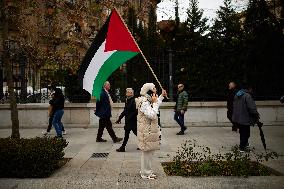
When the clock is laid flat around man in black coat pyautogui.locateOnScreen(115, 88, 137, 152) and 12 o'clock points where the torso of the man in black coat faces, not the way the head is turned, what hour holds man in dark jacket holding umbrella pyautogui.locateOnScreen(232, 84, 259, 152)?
The man in dark jacket holding umbrella is roughly at 6 o'clock from the man in black coat.

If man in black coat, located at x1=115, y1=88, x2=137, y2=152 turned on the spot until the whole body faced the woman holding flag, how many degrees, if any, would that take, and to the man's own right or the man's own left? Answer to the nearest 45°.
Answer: approximately 90° to the man's own left

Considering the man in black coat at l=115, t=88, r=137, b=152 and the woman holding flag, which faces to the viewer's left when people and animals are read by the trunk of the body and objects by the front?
the man in black coat

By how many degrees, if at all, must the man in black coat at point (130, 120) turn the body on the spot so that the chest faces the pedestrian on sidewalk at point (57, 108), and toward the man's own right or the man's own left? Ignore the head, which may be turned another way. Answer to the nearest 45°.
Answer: approximately 45° to the man's own right

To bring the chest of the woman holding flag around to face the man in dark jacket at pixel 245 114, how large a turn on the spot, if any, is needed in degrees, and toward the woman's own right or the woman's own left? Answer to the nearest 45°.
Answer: approximately 45° to the woman's own left

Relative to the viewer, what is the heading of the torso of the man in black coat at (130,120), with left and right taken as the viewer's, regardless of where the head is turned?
facing to the left of the viewer
